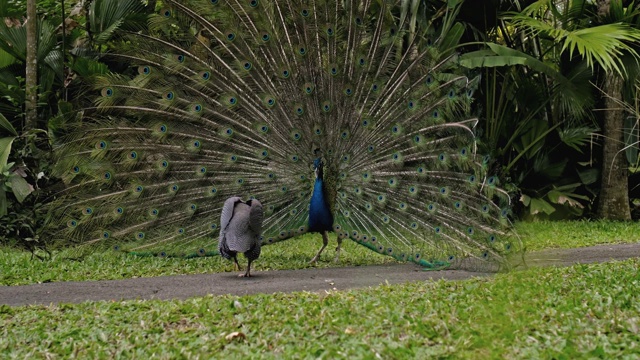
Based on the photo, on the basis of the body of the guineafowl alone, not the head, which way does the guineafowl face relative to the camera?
away from the camera

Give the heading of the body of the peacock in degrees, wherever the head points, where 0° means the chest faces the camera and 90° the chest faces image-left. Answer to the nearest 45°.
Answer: approximately 0°

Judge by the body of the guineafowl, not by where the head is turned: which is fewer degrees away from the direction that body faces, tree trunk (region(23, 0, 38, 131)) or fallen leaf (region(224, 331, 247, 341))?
the tree trunk

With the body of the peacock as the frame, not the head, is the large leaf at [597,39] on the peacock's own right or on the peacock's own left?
on the peacock's own left

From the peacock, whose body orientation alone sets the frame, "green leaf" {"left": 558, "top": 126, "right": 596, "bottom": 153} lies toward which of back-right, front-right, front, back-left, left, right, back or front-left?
back-left

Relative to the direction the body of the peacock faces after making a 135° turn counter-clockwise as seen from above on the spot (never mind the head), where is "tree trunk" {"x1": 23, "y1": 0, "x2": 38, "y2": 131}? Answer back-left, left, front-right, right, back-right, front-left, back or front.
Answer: left

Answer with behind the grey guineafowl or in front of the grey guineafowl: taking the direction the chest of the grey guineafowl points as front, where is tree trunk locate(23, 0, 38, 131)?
in front

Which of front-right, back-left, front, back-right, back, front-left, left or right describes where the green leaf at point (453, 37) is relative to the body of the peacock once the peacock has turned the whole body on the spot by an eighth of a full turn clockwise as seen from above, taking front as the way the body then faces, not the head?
back

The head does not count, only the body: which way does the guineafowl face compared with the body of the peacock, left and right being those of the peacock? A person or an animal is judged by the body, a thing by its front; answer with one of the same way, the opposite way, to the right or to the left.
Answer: the opposite way

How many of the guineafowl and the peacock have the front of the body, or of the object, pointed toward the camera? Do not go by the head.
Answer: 1

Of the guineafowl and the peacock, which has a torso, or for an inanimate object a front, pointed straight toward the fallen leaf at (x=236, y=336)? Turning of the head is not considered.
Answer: the peacock

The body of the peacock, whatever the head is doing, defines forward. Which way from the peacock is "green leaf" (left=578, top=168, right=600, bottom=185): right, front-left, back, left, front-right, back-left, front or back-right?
back-left
